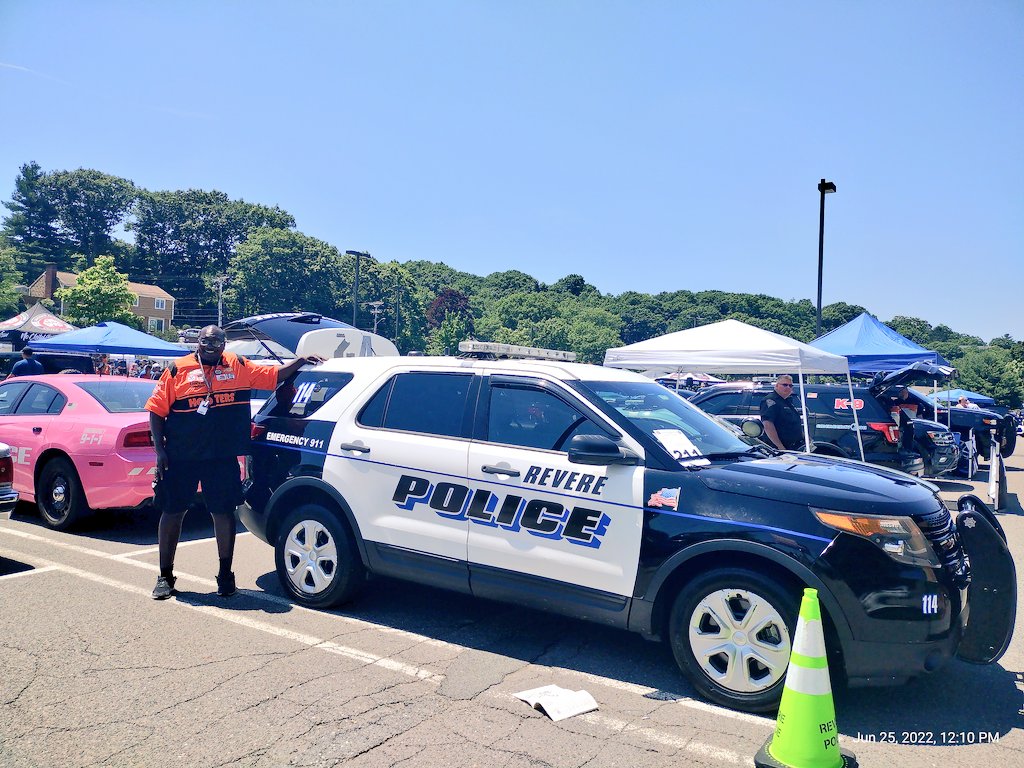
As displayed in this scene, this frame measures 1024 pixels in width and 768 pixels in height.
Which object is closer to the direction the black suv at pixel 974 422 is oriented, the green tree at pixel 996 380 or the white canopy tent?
the white canopy tent

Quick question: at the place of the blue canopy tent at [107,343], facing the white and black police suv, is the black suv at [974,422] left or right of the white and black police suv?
left

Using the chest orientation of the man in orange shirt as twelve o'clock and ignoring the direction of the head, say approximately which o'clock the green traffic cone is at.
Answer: The green traffic cone is roughly at 11 o'clock from the man in orange shirt.

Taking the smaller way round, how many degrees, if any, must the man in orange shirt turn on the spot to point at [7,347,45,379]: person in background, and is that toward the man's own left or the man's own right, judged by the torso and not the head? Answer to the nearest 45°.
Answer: approximately 180°

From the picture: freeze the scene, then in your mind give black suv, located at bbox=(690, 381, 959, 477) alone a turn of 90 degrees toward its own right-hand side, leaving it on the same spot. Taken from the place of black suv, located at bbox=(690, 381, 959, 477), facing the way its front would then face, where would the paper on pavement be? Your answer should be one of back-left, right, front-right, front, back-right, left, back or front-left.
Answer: back-right
